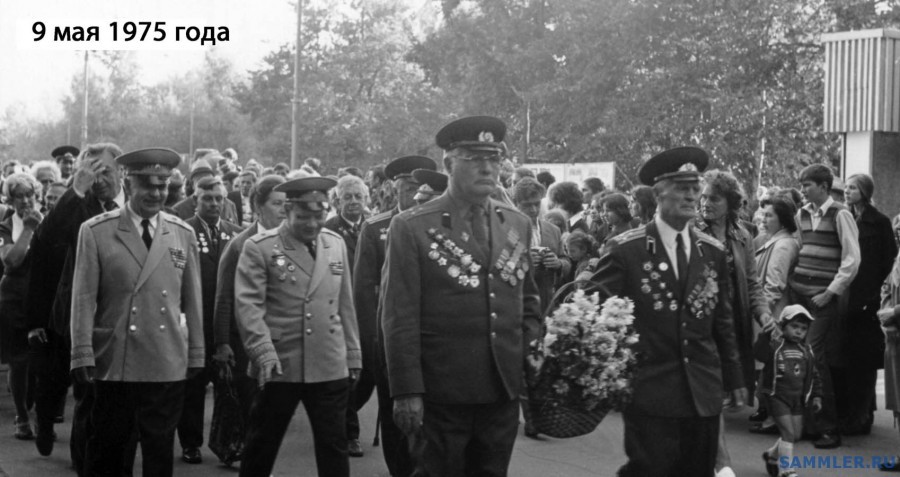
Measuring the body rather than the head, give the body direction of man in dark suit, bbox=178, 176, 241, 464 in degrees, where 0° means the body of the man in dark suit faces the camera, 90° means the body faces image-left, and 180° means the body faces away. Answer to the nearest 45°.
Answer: approximately 0°

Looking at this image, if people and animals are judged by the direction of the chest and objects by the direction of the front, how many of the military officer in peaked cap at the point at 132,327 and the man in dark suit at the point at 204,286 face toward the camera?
2

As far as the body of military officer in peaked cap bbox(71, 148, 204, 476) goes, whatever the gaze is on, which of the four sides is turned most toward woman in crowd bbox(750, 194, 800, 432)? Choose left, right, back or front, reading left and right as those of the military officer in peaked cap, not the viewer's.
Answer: left

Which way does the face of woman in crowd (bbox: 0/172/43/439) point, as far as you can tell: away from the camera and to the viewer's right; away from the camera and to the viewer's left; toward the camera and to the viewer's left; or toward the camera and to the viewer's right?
toward the camera and to the viewer's right
